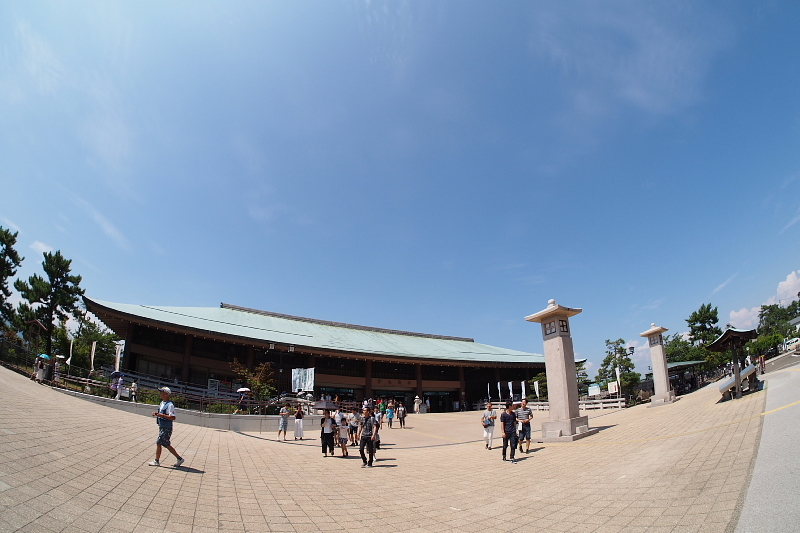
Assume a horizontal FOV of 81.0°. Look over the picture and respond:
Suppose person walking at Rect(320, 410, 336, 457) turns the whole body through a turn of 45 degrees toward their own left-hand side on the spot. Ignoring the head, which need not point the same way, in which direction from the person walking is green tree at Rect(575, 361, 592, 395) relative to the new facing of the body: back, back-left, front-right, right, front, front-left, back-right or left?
left

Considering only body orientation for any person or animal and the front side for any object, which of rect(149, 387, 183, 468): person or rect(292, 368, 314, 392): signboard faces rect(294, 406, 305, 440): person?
the signboard

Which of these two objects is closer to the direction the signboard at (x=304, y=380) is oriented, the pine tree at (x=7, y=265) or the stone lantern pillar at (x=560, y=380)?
the stone lantern pillar

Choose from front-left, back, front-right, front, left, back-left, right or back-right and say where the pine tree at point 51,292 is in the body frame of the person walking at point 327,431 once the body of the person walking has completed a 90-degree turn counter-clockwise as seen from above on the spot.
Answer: back-left

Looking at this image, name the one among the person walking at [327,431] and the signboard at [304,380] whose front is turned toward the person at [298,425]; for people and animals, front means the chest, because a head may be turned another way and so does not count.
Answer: the signboard

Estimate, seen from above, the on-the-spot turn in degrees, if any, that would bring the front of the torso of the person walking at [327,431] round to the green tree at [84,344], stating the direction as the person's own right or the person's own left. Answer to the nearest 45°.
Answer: approximately 135° to the person's own right

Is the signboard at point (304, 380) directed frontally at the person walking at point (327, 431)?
yes

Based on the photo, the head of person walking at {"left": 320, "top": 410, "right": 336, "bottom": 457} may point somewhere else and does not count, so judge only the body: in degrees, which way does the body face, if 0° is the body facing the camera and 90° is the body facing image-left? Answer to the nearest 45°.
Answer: approximately 0°

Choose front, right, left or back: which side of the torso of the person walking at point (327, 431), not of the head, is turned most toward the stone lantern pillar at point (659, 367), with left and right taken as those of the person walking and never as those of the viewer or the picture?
left
